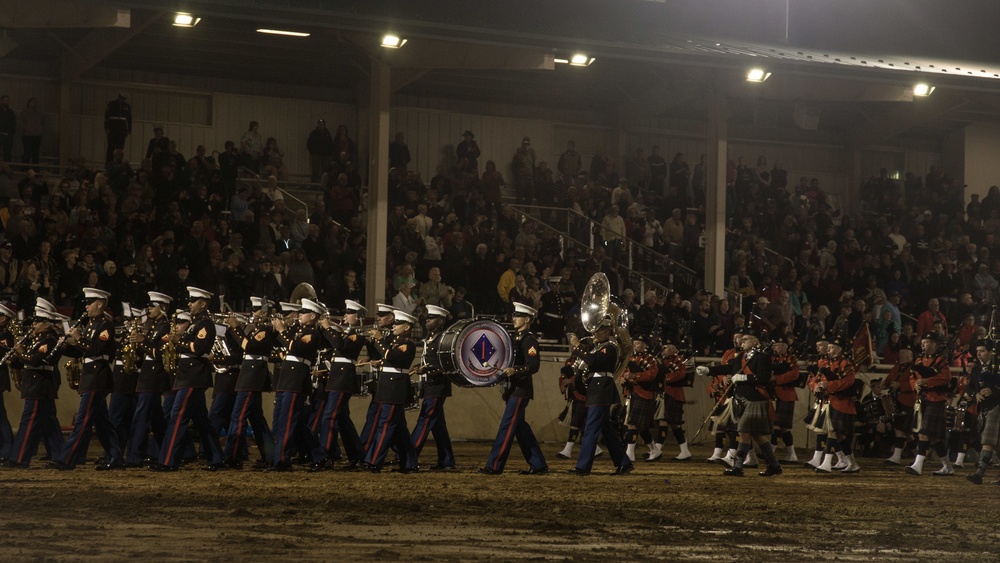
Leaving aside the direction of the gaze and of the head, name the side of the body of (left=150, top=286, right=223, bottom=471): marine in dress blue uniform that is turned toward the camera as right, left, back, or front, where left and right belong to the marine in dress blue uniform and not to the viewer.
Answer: left

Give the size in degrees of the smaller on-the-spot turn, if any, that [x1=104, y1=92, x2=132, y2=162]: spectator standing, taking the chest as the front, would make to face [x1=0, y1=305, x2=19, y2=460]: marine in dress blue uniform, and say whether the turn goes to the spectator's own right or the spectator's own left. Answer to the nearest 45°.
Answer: approximately 45° to the spectator's own right

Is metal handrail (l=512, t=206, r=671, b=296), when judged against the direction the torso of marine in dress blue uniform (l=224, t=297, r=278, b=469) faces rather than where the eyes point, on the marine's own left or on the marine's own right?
on the marine's own right

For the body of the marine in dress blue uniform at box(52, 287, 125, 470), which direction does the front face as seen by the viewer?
to the viewer's left

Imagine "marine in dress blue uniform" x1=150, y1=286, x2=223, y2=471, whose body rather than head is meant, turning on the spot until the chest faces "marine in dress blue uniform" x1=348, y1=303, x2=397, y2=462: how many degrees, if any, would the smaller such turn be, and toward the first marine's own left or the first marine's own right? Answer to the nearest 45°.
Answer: approximately 180°

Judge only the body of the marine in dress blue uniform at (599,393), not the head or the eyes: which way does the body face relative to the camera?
to the viewer's left

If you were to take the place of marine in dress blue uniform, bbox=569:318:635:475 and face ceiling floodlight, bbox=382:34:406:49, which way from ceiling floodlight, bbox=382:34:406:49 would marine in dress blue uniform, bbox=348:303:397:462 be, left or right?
left

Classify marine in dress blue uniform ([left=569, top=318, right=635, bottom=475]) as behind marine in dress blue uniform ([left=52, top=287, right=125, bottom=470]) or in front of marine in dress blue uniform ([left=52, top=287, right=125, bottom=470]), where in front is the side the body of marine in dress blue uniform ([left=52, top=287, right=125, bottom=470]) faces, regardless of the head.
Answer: behind

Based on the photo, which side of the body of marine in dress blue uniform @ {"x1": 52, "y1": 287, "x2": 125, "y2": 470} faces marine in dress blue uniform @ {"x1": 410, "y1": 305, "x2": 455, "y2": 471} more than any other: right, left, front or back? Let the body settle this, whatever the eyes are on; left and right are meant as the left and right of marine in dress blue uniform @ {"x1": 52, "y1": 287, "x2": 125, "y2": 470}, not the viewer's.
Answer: back

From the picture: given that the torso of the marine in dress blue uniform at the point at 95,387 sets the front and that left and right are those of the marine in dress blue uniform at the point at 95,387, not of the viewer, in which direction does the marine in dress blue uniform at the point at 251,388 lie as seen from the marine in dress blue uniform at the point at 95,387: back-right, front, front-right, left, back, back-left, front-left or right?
back

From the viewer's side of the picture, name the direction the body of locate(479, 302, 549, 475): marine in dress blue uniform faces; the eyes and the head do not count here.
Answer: to the viewer's left

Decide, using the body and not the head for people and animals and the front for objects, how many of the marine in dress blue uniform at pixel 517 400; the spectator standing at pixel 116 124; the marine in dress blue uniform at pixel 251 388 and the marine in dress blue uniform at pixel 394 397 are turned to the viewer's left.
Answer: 3

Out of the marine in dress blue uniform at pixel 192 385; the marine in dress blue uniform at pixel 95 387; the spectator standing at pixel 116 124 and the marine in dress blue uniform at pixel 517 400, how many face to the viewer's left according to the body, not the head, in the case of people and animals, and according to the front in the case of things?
3

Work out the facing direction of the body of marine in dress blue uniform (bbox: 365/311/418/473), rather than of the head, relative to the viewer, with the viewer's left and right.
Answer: facing to the left of the viewer

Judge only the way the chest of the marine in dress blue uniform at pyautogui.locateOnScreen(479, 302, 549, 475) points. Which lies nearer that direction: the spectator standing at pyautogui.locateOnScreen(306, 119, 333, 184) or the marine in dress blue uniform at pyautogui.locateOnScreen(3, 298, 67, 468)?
the marine in dress blue uniform

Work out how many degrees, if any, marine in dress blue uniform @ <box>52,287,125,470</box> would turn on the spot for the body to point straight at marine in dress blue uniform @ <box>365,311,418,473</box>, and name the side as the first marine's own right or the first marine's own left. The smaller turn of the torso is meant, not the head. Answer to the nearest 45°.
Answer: approximately 180°

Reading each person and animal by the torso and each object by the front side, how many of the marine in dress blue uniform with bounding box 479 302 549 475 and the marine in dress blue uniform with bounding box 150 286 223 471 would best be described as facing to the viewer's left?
2
